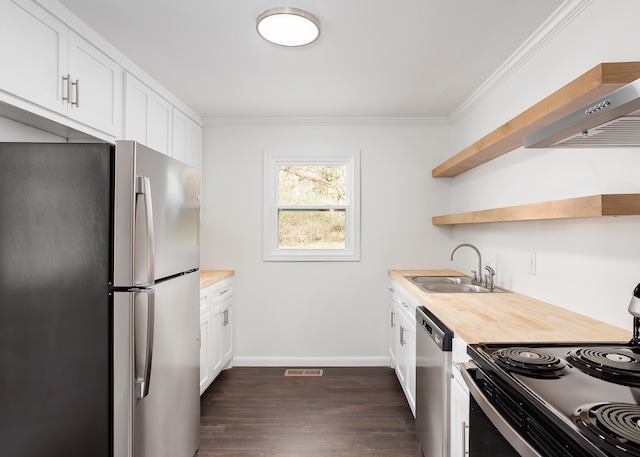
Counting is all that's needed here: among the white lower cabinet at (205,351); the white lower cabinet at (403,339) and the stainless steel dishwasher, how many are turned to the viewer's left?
2

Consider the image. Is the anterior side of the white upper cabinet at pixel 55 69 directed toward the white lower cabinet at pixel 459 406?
yes

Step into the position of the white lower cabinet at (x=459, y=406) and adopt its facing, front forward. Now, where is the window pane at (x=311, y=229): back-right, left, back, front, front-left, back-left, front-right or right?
front-right

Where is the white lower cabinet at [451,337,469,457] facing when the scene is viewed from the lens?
facing to the left of the viewer

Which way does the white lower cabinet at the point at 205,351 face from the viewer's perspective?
to the viewer's right

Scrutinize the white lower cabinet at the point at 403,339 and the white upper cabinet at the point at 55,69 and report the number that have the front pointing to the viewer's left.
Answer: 1

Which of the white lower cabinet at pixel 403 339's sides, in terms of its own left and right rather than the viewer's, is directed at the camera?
left

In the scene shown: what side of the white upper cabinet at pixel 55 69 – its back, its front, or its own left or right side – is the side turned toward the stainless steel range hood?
front

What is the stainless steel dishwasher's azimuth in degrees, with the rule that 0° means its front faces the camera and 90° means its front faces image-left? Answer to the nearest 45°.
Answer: approximately 90°

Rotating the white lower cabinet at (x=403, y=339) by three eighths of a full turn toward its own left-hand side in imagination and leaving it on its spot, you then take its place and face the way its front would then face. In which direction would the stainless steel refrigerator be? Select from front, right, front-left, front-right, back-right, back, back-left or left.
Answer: right

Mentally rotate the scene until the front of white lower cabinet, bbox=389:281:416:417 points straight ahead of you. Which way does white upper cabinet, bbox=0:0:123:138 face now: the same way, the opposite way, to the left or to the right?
the opposite way

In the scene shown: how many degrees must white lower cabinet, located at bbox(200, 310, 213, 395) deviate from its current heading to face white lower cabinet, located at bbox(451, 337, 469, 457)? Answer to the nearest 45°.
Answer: approximately 45° to its right

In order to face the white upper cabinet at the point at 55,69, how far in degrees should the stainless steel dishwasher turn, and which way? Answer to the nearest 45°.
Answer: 0° — it already faces it

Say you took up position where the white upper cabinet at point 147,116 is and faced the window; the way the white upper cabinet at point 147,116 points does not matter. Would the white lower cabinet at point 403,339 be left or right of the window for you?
right

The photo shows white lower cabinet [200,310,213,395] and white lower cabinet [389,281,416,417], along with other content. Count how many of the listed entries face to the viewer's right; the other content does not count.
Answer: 1
